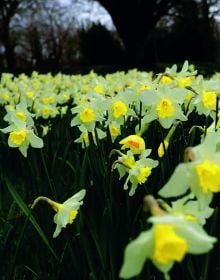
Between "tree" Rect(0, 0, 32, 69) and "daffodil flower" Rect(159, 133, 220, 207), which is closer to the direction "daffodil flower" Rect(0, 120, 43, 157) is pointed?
the daffodil flower

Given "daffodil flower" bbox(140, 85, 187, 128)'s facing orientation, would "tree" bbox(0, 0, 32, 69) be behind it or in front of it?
behind

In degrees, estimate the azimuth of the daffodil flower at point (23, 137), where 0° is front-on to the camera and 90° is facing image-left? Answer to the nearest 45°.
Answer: approximately 45°

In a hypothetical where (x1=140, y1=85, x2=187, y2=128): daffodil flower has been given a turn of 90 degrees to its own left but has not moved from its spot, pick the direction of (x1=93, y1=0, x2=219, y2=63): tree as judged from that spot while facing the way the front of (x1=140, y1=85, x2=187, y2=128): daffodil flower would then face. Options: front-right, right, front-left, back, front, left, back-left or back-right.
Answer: left

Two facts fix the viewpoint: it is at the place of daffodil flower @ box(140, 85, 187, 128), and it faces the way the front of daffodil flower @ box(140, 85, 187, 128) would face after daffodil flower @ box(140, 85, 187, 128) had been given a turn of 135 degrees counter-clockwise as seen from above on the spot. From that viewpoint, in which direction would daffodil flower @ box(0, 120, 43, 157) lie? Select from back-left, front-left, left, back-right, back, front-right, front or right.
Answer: back-left

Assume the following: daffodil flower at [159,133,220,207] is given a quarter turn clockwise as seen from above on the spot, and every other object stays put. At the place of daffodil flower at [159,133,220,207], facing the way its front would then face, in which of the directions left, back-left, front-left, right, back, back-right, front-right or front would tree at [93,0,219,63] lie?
right

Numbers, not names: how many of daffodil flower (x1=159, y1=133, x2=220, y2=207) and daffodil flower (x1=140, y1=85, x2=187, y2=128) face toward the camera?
2

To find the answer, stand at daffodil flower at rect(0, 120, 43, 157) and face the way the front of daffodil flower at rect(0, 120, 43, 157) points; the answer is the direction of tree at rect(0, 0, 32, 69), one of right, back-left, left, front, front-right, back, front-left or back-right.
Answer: back-right

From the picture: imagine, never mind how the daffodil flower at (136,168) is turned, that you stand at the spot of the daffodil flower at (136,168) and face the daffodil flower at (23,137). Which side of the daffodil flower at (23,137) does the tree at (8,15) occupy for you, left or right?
right

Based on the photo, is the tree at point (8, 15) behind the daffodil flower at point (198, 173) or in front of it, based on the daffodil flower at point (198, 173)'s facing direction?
behind
